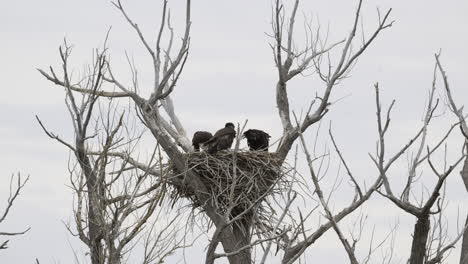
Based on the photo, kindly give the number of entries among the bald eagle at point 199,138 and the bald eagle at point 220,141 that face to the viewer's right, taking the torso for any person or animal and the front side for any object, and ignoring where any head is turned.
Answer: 1

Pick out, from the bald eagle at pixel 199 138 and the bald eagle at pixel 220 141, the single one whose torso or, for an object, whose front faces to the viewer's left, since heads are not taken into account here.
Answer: the bald eagle at pixel 199 138

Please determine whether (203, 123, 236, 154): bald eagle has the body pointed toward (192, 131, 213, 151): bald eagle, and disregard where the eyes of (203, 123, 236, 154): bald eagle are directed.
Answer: no

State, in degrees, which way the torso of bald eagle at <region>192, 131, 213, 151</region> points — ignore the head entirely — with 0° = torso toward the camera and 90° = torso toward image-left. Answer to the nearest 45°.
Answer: approximately 90°

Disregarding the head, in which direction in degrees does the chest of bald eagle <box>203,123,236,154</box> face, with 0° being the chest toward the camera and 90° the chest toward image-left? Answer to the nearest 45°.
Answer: approximately 270°

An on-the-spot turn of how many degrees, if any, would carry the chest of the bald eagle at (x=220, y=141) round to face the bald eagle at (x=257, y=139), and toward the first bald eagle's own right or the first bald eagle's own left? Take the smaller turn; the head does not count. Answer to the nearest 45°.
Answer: approximately 45° to the first bald eagle's own left

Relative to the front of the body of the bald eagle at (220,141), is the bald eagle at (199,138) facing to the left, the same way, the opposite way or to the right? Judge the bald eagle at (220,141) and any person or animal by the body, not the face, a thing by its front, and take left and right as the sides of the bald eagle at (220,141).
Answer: the opposite way
